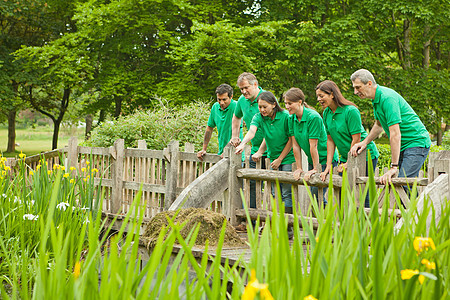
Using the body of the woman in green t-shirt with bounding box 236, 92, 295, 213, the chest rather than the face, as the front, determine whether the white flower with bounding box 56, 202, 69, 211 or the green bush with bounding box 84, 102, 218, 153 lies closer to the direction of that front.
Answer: the white flower

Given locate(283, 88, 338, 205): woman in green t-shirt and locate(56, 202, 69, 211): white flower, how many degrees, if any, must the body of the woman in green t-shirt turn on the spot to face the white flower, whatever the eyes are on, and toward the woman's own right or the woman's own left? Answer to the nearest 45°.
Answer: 0° — they already face it

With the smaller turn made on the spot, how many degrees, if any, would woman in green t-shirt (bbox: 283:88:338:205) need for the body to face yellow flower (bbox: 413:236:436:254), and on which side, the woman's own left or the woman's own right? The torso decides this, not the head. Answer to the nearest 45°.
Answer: approximately 45° to the woman's own left

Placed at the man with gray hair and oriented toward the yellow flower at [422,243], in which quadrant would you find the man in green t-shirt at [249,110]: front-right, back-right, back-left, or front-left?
back-right

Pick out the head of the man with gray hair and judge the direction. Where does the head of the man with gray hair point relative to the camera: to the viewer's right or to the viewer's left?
to the viewer's left

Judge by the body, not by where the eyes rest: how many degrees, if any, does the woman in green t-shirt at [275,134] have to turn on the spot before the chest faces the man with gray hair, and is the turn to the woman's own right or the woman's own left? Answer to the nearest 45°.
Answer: approximately 90° to the woman's own left

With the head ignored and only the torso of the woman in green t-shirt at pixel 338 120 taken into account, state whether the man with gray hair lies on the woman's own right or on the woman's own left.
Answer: on the woman's own left

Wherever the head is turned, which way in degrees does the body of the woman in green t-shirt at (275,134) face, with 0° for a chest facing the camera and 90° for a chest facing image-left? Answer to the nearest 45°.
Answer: approximately 45°

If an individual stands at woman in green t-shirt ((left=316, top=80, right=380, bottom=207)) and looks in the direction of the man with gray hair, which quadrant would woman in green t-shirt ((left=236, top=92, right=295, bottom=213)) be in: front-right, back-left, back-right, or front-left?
back-left

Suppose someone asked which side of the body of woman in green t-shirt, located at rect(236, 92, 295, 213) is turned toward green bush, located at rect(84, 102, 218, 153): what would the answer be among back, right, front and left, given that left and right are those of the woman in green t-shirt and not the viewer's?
right

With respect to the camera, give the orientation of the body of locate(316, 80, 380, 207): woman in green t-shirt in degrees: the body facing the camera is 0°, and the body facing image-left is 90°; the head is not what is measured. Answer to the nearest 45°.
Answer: approximately 45°
